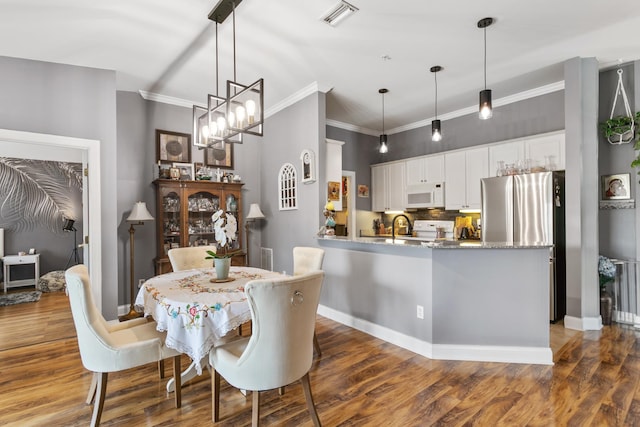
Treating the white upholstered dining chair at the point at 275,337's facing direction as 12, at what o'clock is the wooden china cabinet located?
The wooden china cabinet is roughly at 1 o'clock from the white upholstered dining chair.

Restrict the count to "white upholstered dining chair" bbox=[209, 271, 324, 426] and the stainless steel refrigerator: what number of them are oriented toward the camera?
1

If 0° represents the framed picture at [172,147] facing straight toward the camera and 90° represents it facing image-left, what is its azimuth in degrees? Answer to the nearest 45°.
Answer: approximately 315°

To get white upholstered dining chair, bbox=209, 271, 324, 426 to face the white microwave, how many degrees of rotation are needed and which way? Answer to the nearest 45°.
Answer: approximately 90° to its right
